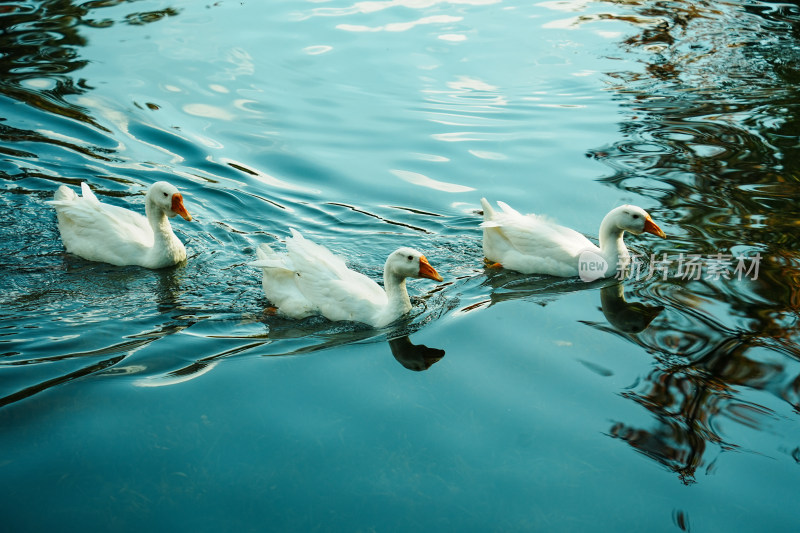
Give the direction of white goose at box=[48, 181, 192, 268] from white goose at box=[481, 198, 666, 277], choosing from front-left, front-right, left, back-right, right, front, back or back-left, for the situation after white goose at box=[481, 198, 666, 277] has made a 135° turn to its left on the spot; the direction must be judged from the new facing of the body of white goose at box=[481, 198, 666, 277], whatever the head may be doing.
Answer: front-left

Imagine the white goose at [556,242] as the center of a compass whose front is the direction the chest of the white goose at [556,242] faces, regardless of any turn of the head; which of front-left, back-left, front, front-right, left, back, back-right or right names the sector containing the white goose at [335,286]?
back-right

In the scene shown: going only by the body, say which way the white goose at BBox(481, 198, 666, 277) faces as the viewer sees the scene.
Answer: to the viewer's right
